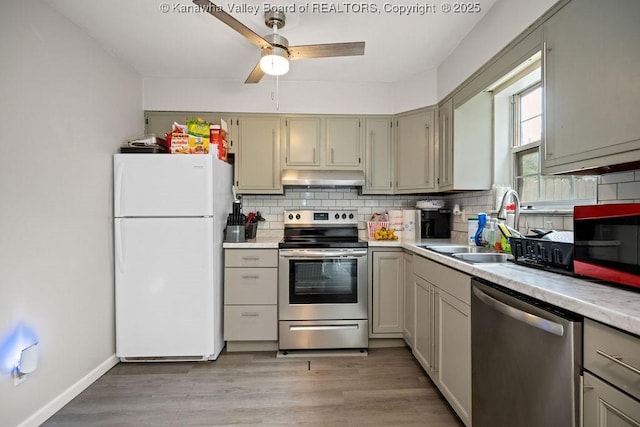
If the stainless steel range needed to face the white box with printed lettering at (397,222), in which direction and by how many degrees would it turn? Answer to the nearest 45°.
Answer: approximately 135° to its left

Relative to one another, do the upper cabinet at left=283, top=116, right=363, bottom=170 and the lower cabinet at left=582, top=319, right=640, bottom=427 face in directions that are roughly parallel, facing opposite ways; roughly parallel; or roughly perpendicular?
roughly perpendicular

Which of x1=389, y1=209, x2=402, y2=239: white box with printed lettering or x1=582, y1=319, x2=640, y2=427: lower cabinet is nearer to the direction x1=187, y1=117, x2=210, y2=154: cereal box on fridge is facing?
the lower cabinet

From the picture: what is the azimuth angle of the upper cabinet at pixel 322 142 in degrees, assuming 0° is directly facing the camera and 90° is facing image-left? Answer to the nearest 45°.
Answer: approximately 0°

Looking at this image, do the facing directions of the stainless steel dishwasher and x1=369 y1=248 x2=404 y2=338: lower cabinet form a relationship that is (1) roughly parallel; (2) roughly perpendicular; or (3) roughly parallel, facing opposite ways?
roughly perpendicular

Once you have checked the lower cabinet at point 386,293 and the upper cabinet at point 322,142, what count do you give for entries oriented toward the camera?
2

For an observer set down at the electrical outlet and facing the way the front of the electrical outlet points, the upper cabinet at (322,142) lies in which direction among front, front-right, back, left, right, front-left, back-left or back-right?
front-left

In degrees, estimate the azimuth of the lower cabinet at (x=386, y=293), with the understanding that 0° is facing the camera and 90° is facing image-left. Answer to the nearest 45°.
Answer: approximately 0°
